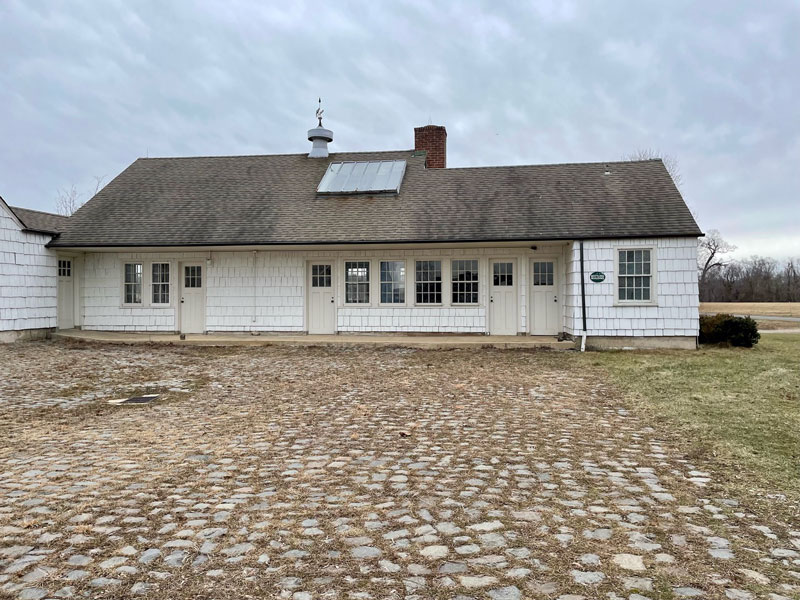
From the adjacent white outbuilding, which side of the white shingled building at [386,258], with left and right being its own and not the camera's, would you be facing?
right

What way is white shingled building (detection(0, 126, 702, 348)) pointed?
toward the camera

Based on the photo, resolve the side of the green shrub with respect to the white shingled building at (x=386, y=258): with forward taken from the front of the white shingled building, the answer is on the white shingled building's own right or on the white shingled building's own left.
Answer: on the white shingled building's own left
